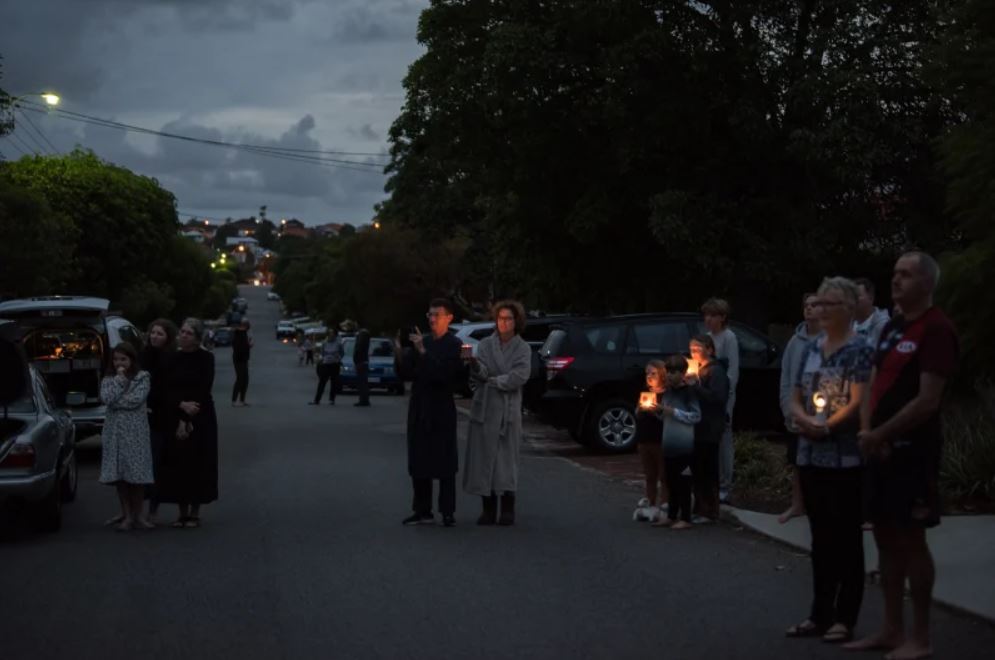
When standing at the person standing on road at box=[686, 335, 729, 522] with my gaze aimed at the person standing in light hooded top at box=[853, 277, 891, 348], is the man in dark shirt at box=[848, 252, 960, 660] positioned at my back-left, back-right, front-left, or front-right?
front-right

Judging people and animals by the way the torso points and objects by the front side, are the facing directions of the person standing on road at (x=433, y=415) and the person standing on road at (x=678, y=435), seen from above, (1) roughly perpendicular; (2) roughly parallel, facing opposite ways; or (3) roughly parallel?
roughly parallel

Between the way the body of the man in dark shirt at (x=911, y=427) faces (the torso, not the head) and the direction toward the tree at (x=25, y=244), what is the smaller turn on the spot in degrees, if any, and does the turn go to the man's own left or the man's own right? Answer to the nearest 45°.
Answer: approximately 90° to the man's own right

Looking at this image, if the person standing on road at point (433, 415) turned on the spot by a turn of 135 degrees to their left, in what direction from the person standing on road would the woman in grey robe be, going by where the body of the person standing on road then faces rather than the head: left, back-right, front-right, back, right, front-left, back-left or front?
front

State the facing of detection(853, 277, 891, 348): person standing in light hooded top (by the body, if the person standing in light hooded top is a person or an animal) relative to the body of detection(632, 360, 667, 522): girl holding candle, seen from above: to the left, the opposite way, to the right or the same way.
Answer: the same way

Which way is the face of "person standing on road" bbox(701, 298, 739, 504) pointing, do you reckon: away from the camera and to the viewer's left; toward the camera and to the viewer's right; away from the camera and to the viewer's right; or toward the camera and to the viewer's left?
toward the camera and to the viewer's left

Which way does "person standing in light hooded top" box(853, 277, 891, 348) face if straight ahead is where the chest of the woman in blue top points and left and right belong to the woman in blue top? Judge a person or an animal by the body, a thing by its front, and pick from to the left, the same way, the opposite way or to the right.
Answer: the same way

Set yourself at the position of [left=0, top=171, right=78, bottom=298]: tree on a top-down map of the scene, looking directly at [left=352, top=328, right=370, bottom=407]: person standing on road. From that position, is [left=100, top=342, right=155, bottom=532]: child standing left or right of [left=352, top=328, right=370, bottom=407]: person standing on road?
right

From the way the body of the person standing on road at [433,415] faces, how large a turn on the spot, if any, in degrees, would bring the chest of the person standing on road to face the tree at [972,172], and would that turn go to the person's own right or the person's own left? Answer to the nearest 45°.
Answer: approximately 135° to the person's own left

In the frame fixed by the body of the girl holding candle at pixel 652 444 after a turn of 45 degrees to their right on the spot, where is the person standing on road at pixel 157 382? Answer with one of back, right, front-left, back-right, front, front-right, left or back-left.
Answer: front

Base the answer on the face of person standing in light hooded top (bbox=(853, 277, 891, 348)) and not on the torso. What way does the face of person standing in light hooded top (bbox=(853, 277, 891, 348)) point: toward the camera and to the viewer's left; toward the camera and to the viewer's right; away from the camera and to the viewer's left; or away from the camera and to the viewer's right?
toward the camera and to the viewer's left

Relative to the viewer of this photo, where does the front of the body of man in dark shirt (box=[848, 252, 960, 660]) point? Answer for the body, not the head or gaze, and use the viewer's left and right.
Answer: facing the viewer and to the left of the viewer

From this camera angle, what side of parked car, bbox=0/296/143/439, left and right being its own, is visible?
back

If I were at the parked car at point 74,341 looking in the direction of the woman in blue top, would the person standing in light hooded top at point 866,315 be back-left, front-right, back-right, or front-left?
front-left
